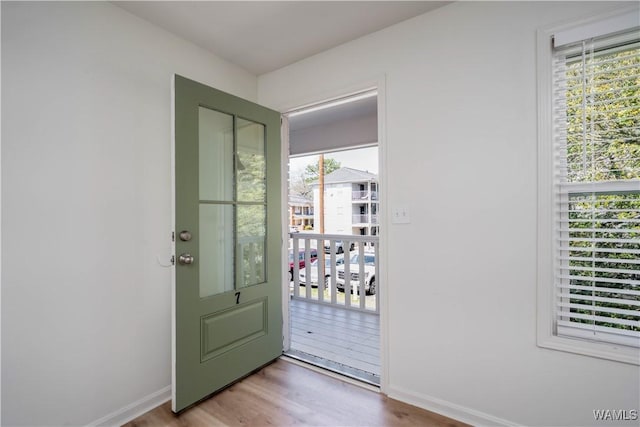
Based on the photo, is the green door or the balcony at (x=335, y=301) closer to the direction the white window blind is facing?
the green door

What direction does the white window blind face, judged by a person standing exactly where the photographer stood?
facing the viewer and to the left of the viewer

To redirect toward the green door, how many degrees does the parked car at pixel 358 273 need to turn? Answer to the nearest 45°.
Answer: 0° — it already faces it

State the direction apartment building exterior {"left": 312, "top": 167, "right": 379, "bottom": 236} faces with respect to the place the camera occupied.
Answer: facing the viewer and to the right of the viewer

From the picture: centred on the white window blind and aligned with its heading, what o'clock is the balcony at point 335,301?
The balcony is roughly at 2 o'clock from the white window blind.

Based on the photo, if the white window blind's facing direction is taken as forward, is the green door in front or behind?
in front

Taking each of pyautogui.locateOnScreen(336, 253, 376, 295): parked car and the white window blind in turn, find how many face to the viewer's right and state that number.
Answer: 0

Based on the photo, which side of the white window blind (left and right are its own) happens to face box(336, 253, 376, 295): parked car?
right

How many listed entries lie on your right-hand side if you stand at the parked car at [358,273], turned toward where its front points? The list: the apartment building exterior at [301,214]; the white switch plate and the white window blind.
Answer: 1

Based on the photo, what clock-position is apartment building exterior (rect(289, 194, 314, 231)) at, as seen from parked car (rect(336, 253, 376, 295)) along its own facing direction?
The apartment building exterior is roughly at 3 o'clock from the parked car.

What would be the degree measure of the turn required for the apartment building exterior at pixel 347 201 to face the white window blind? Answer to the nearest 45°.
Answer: approximately 45° to its right
